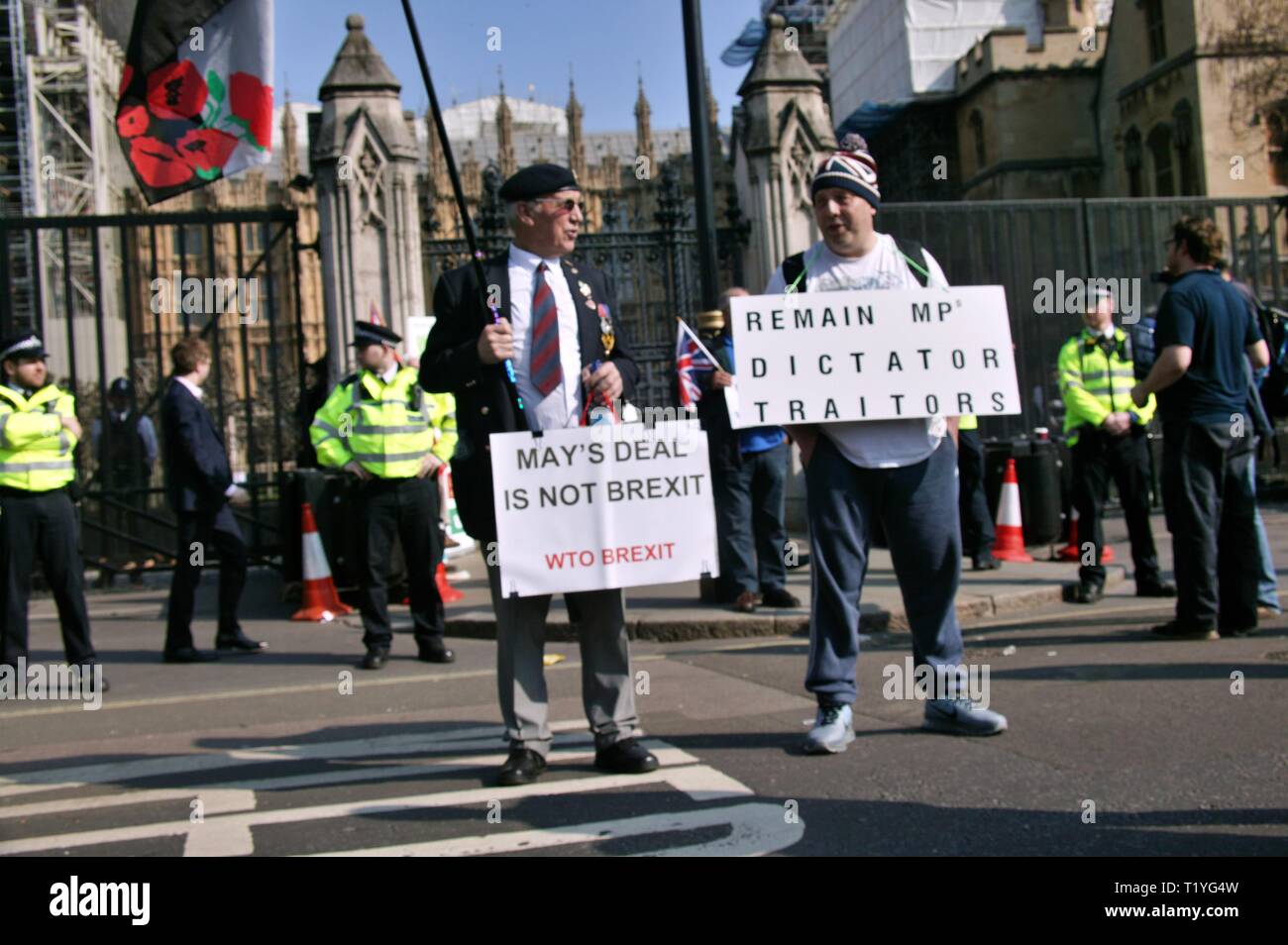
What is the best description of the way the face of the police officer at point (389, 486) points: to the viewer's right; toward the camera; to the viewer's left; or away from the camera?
toward the camera

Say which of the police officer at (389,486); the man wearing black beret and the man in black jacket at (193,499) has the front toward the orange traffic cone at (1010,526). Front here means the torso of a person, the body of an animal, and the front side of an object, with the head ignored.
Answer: the man in black jacket

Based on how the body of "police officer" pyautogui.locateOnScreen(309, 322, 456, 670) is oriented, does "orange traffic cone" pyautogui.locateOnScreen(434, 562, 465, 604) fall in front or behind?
behind

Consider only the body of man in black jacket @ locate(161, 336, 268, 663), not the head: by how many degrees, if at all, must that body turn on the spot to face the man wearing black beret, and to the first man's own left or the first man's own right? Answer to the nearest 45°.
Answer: approximately 90° to the first man's own right

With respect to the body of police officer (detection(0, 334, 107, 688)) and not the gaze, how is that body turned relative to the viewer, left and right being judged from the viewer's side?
facing the viewer

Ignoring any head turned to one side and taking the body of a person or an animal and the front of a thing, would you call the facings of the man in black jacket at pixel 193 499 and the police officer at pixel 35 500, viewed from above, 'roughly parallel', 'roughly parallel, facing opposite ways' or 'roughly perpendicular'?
roughly perpendicular

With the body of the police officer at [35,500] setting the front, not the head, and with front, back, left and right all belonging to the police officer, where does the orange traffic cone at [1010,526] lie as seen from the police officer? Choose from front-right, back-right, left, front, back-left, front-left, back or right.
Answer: left

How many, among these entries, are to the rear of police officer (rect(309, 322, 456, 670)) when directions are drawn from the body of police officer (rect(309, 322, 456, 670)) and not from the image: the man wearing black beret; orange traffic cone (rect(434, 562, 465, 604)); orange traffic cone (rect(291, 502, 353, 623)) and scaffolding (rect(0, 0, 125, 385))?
3

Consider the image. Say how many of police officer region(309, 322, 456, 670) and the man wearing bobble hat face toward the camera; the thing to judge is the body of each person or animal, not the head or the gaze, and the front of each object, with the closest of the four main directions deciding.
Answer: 2

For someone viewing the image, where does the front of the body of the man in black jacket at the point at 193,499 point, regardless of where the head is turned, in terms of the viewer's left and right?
facing to the right of the viewer

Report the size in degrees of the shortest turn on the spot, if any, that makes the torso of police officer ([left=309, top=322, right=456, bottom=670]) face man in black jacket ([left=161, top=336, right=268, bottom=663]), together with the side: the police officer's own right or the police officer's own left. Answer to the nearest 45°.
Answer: approximately 135° to the police officer's own right

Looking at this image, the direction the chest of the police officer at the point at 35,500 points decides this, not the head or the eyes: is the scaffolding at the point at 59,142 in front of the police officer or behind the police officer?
behind

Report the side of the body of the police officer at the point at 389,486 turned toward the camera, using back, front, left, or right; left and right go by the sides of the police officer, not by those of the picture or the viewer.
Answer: front

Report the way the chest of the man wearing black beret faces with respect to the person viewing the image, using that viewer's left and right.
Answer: facing the viewer and to the right of the viewer
